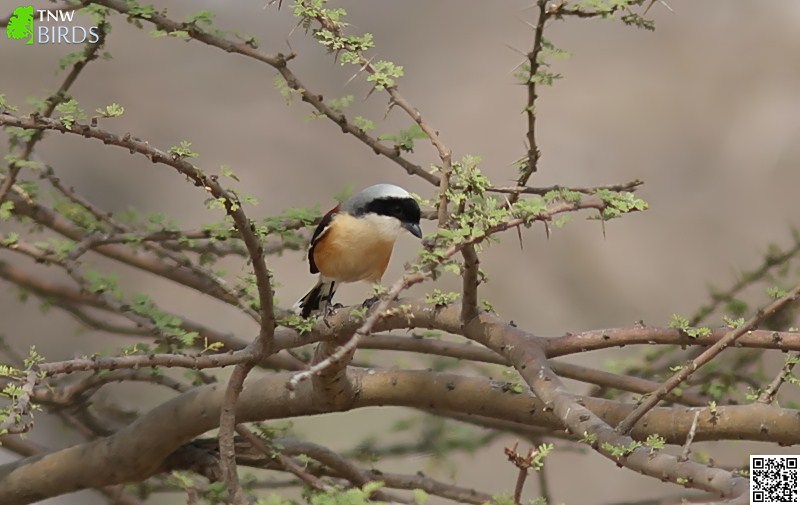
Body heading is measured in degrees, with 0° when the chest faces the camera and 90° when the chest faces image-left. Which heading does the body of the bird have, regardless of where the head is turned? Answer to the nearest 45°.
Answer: approximately 315°
